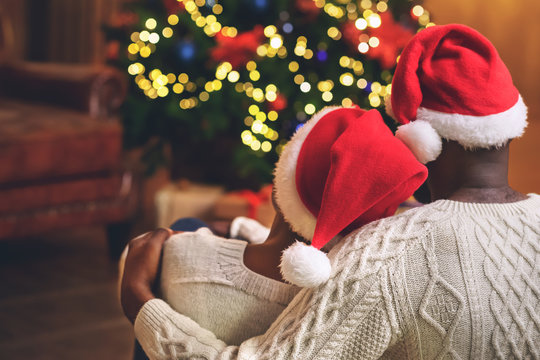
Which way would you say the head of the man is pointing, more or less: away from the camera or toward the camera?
away from the camera

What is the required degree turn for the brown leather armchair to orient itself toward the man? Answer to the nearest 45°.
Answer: approximately 45° to its right

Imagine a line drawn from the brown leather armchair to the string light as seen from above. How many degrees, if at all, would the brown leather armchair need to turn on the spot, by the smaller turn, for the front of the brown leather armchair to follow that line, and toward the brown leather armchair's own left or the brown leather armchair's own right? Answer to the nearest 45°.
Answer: approximately 45° to the brown leather armchair's own left

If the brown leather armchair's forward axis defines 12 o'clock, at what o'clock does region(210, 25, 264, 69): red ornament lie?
The red ornament is roughly at 11 o'clock from the brown leather armchair.

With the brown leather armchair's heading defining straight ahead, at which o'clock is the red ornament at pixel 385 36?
The red ornament is roughly at 11 o'clock from the brown leather armchair.

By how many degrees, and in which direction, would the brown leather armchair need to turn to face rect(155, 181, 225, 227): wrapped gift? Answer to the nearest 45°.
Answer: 0° — it already faces it
